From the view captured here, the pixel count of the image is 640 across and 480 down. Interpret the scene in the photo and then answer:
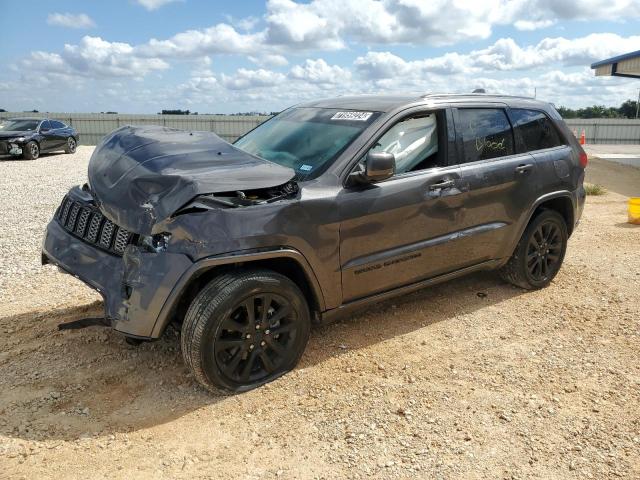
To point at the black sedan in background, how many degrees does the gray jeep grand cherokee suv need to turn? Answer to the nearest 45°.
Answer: approximately 90° to its right

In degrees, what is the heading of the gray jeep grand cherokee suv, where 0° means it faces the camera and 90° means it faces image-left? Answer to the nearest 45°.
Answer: approximately 45°

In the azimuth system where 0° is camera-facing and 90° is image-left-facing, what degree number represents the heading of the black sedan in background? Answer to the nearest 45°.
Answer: approximately 45°

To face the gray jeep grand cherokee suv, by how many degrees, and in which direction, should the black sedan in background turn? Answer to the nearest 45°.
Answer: approximately 45° to its left

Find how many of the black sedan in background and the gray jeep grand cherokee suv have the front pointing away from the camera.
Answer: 0
